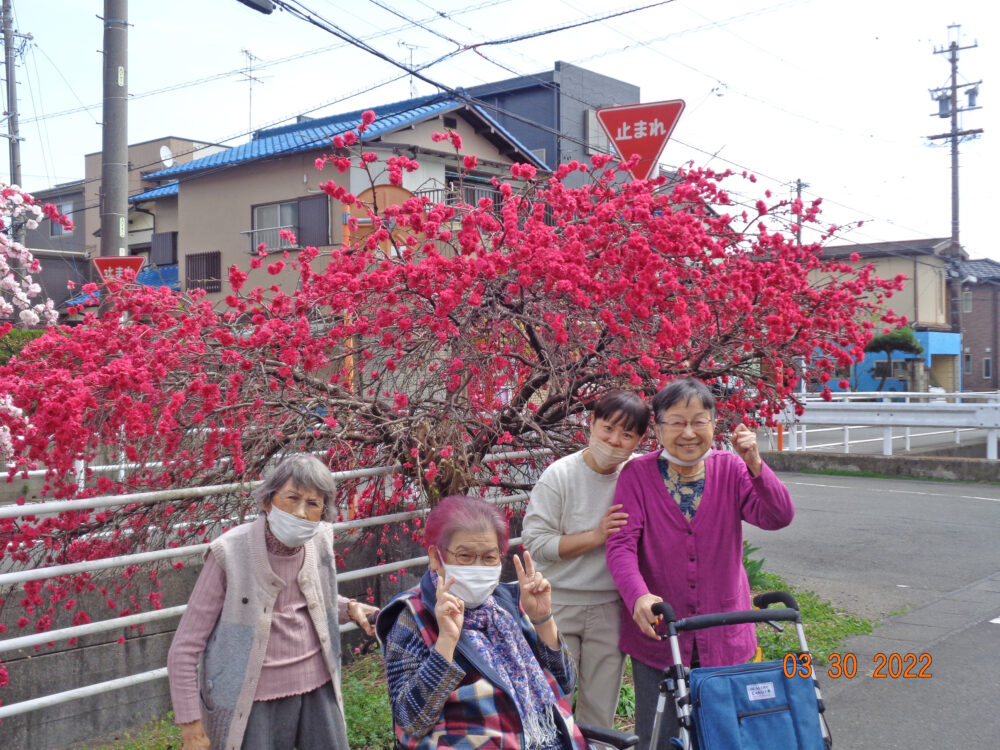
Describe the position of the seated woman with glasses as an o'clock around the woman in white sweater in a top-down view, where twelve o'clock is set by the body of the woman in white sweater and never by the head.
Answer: The seated woman with glasses is roughly at 2 o'clock from the woman in white sweater.

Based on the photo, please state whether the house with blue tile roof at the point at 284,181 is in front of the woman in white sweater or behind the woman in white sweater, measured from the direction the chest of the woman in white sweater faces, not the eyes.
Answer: behind

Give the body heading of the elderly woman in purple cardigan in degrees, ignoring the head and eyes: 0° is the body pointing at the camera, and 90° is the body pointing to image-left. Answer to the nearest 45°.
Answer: approximately 0°

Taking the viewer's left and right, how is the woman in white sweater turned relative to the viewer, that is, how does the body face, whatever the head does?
facing the viewer and to the right of the viewer

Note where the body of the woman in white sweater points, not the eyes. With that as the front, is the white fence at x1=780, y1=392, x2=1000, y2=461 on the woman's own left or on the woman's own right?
on the woman's own left

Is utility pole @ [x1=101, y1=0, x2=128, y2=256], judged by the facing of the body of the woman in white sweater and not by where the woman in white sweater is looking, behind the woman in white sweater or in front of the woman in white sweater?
behind

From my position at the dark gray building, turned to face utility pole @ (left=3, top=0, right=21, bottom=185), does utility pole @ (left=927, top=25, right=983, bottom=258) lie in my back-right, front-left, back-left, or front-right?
back-left

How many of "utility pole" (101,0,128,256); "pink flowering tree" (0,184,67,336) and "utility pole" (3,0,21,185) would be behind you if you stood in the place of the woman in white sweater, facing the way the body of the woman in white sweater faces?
3

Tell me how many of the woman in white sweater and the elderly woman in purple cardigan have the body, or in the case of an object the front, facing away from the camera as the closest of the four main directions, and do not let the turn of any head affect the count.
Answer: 0
